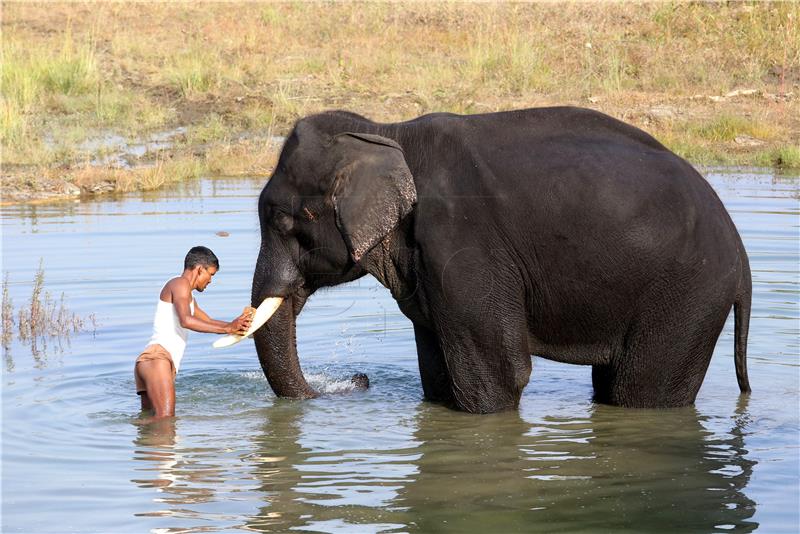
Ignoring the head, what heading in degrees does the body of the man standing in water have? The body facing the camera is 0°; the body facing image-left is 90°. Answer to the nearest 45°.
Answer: approximately 270°

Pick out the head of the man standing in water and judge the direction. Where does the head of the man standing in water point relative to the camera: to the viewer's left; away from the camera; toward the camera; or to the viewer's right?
to the viewer's right

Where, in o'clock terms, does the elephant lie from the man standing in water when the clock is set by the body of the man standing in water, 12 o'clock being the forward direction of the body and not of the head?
The elephant is roughly at 1 o'clock from the man standing in water.

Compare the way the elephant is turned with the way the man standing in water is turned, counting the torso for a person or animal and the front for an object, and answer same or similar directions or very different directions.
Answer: very different directions

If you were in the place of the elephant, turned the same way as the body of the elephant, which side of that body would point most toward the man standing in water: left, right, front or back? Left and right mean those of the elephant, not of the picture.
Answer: front

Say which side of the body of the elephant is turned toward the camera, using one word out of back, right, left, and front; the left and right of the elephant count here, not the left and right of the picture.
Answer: left

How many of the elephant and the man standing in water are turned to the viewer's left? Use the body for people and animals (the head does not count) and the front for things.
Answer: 1
